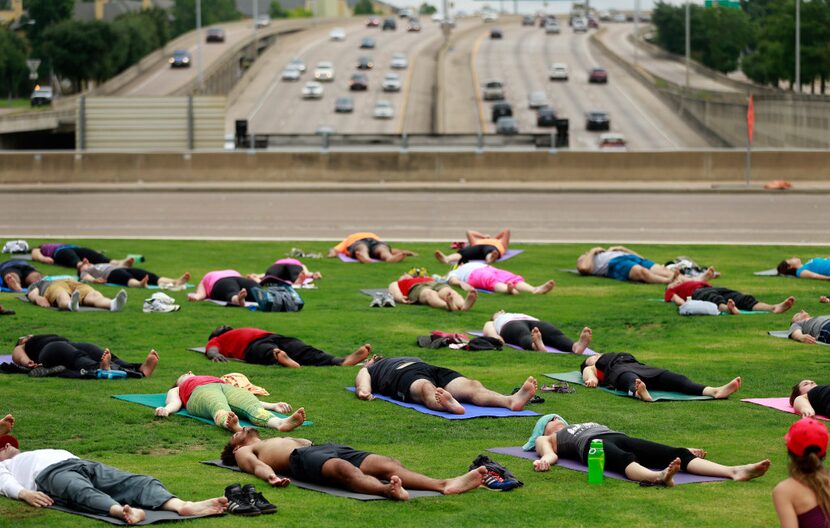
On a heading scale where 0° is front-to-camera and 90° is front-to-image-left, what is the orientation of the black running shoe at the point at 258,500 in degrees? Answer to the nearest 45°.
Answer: approximately 315°

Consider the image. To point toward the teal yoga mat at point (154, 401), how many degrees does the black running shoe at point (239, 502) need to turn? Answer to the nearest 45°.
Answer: approximately 135° to its left

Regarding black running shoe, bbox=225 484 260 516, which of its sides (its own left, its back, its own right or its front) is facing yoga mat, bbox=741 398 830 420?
left

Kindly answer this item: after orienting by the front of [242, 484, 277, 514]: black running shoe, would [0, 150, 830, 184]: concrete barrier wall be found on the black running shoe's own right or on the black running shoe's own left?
on the black running shoe's own left
